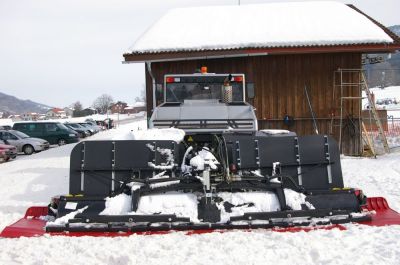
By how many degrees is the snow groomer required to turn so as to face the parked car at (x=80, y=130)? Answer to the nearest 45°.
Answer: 0° — it already faces it

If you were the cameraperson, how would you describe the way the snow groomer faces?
facing away from the viewer

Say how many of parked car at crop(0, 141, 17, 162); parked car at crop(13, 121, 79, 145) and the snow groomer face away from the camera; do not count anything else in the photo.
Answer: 1

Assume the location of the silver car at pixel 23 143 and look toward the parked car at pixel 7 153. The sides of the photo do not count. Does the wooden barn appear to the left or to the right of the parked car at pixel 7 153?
left

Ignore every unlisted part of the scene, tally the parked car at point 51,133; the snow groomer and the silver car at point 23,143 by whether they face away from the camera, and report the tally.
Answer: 1

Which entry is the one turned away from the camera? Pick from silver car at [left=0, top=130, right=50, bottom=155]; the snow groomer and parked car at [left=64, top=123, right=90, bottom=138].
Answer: the snow groomer

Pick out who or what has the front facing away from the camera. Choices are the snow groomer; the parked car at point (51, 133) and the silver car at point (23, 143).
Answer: the snow groomer
